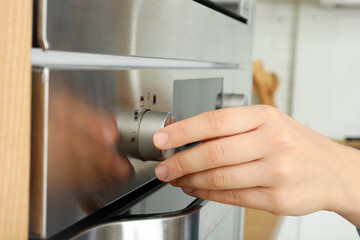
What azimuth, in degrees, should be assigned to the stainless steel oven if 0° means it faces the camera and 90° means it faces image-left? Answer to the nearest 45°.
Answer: approximately 315°
